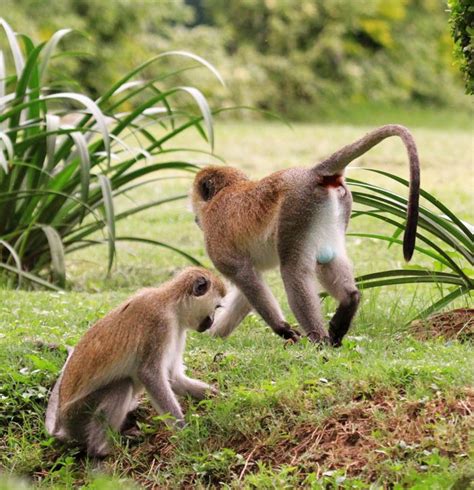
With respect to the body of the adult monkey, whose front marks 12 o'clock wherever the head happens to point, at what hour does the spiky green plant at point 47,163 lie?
The spiky green plant is roughly at 12 o'clock from the adult monkey.

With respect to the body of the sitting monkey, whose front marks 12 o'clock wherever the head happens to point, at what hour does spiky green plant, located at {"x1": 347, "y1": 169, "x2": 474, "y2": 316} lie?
The spiky green plant is roughly at 11 o'clock from the sitting monkey.

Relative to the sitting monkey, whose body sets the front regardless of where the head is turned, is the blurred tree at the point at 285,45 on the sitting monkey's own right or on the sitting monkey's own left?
on the sitting monkey's own left

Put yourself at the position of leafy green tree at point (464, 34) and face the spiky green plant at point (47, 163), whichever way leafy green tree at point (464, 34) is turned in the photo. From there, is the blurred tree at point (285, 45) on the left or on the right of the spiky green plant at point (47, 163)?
right

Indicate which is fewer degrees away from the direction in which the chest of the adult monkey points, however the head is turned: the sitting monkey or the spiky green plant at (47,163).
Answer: the spiky green plant

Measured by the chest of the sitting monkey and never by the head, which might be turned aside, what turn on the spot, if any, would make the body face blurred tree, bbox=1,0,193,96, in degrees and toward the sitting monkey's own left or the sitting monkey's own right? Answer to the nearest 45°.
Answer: approximately 90° to the sitting monkey's own left

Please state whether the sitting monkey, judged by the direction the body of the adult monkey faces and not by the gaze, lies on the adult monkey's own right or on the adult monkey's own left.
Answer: on the adult monkey's own left

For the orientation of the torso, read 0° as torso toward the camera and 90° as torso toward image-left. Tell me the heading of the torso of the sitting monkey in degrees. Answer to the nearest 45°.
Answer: approximately 270°

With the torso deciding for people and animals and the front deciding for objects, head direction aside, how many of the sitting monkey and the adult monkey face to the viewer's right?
1

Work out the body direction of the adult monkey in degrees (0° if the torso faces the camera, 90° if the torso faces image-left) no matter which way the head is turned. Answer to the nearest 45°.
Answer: approximately 135°

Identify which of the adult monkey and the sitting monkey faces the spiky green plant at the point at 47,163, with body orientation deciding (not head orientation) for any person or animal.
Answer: the adult monkey
